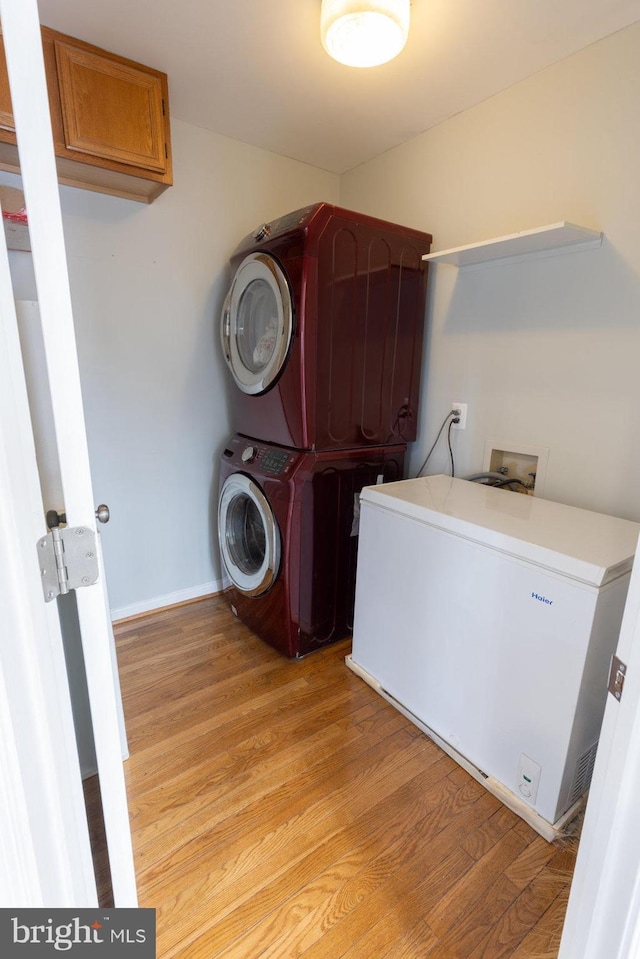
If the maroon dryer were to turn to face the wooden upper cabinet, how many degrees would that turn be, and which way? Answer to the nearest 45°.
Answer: approximately 45° to its right

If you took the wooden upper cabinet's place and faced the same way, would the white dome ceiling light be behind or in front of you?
in front

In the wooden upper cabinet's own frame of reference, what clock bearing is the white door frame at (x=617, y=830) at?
The white door frame is roughly at 1 o'clock from the wooden upper cabinet.

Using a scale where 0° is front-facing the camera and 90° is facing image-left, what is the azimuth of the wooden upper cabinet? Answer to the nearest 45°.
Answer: approximately 315°

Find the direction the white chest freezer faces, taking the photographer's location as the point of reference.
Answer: facing the viewer and to the left of the viewer

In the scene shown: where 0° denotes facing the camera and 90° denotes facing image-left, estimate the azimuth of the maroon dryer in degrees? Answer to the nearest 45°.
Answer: approximately 45°

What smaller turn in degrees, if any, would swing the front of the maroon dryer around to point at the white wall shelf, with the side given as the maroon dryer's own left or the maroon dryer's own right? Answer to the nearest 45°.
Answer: approximately 135° to the maroon dryer's own left

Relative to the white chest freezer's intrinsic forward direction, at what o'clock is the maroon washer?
The maroon washer is roughly at 2 o'clock from the white chest freezer.

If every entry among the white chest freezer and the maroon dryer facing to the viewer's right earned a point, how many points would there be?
0
